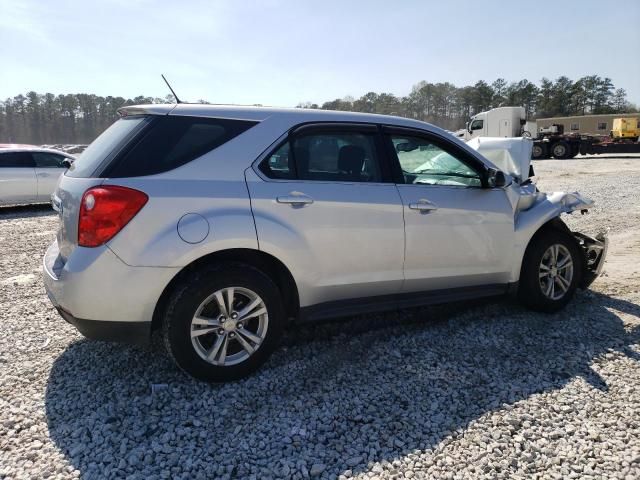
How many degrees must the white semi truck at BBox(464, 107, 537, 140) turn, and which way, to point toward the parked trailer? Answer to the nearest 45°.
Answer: approximately 135° to its right

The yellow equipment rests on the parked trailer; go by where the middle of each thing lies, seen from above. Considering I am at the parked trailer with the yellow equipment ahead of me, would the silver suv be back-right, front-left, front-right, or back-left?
back-right

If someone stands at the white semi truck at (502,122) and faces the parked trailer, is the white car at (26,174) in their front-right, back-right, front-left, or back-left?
back-right

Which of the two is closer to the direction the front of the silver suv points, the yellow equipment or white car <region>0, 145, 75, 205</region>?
the yellow equipment

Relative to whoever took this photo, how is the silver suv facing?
facing away from the viewer and to the right of the viewer

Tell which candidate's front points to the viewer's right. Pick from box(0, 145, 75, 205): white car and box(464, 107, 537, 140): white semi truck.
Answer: the white car

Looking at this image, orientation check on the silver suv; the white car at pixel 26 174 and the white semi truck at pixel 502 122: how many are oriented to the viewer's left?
1

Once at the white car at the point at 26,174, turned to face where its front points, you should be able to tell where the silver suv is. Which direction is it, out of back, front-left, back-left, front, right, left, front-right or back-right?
right

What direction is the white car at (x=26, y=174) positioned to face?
to the viewer's right

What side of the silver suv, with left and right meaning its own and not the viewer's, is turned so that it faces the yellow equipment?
front

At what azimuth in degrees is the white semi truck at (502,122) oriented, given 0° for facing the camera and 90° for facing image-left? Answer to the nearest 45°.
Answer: approximately 90°

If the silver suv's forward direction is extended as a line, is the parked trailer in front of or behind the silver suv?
in front

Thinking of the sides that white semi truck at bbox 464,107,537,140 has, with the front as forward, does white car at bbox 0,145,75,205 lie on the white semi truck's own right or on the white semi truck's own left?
on the white semi truck's own left
